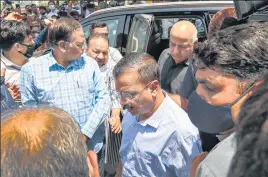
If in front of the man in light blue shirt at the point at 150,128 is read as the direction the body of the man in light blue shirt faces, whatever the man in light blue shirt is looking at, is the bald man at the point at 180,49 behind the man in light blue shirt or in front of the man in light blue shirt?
behind

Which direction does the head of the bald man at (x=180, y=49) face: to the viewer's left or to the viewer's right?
to the viewer's left

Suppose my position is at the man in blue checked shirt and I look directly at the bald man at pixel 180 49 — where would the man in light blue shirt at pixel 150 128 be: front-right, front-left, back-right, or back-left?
front-right

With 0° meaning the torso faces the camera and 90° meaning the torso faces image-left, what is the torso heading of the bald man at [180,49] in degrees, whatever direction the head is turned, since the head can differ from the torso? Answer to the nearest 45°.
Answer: approximately 45°

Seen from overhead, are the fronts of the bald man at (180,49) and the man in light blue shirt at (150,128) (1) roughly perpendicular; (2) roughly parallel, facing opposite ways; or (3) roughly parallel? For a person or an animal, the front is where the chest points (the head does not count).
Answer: roughly parallel

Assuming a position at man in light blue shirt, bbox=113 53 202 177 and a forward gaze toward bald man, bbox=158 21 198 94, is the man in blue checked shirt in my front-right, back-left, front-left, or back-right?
front-left

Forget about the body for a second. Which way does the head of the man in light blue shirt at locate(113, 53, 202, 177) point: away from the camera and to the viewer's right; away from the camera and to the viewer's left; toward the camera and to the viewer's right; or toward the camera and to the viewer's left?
toward the camera and to the viewer's left

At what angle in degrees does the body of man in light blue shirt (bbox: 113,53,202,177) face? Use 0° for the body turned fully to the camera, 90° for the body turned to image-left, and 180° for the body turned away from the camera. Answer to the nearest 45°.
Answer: approximately 45°

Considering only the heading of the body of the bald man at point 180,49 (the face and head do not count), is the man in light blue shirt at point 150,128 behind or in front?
in front

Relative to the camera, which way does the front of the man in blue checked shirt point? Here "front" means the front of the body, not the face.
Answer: toward the camera

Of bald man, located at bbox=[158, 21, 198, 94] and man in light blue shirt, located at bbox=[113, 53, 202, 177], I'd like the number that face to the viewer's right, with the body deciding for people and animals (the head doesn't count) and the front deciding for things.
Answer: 0

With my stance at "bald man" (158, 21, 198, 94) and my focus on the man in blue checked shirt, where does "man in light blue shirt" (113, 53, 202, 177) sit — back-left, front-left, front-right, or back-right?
front-left

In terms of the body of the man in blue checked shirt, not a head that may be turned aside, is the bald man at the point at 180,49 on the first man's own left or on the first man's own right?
on the first man's own left

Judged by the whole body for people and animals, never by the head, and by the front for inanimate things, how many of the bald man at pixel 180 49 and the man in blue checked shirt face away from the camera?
0

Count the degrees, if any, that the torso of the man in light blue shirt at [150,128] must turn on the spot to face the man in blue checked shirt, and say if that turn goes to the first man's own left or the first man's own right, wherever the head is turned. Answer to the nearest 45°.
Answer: approximately 90° to the first man's own right

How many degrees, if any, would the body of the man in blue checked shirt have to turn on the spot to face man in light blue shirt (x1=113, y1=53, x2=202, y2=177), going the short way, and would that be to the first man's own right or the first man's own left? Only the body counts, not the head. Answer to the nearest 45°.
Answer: approximately 45° to the first man's own left

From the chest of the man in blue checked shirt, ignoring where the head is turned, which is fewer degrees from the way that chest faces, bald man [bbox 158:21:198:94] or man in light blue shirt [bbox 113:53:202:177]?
the man in light blue shirt

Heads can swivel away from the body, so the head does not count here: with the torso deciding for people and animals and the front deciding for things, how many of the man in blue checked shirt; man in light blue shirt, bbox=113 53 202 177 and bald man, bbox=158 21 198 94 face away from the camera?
0
